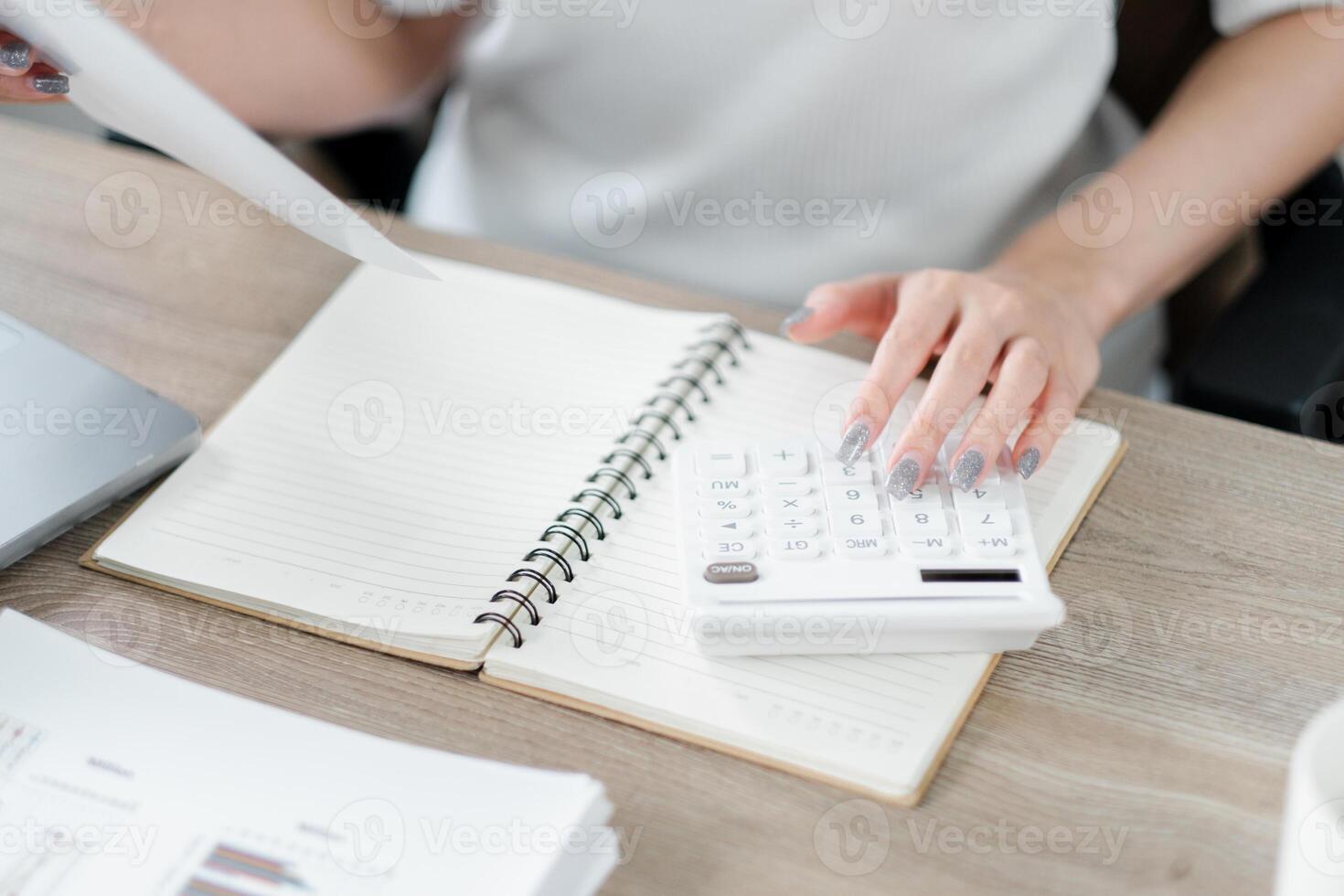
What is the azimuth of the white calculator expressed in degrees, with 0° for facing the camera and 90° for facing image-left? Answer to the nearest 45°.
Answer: approximately 180°
